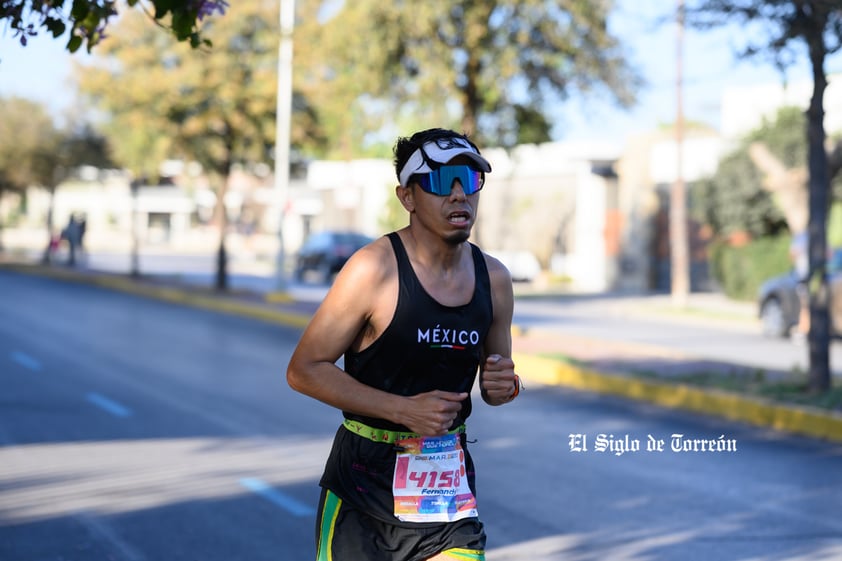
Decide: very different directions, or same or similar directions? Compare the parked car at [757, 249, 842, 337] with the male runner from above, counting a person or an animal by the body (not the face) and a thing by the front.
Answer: very different directions

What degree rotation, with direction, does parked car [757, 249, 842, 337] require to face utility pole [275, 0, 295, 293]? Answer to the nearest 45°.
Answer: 0° — it already faces it

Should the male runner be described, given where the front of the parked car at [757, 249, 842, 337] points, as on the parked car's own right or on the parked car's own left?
on the parked car's own left

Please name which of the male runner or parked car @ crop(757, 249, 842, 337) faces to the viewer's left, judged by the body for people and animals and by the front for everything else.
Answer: the parked car

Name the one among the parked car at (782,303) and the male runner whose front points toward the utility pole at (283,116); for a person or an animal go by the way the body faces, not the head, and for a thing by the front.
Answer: the parked car

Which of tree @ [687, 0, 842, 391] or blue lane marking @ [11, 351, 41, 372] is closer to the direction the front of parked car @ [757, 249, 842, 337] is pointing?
the blue lane marking

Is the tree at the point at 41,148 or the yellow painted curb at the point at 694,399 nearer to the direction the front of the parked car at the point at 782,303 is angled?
the tree

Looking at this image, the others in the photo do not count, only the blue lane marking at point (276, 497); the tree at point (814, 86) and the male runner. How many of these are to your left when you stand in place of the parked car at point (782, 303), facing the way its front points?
3

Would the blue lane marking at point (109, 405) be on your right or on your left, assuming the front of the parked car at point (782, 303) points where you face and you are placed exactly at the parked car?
on your left

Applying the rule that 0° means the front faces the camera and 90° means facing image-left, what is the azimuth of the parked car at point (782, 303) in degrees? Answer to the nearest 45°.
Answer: approximately 90°

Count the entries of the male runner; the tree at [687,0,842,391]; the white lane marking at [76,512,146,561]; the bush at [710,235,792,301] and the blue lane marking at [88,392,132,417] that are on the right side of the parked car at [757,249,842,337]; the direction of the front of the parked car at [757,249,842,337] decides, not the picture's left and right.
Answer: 1

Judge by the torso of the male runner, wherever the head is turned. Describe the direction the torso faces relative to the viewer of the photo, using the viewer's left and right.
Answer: facing the viewer and to the right of the viewer

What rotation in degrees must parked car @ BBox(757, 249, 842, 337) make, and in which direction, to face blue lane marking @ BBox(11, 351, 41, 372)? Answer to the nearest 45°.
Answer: approximately 45° to its left
